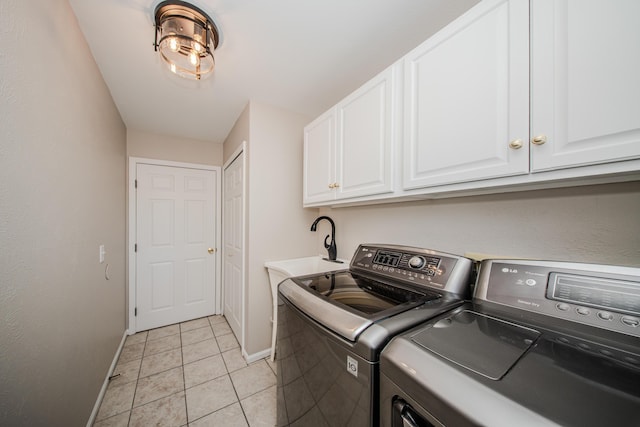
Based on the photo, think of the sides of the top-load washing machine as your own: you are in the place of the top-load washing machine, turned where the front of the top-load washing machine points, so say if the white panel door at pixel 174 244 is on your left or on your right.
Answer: on your right

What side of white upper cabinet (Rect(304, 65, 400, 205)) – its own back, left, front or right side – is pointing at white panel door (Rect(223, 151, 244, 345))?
right

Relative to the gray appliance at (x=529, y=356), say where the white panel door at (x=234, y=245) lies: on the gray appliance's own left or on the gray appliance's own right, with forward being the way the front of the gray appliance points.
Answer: on the gray appliance's own right

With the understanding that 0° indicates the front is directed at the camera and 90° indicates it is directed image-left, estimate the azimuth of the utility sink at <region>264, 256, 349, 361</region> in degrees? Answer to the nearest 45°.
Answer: approximately 45°

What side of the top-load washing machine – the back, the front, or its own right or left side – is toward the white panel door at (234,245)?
right

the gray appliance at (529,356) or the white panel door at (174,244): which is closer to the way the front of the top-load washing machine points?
the white panel door

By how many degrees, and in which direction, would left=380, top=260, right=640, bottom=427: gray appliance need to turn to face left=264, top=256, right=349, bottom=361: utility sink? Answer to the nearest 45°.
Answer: approximately 45° to its right

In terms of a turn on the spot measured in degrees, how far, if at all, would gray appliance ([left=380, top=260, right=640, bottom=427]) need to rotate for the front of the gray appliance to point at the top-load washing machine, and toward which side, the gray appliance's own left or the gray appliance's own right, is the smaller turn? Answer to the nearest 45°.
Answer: approximately 45° to the gray appliance's own right

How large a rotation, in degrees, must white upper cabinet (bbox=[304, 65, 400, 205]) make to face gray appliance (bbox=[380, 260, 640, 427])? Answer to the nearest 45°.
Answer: approximately 90° to its left

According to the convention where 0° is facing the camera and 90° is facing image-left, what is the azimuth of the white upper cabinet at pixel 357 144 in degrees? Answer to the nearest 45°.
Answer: approximately 45°
